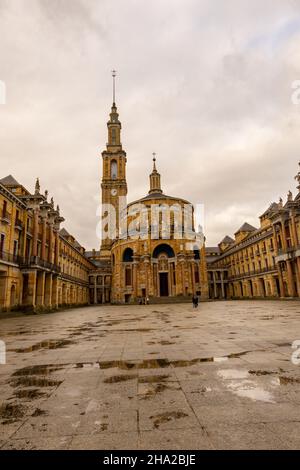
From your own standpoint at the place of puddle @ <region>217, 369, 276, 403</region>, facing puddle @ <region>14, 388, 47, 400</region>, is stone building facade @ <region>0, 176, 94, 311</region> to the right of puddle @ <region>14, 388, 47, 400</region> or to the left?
right

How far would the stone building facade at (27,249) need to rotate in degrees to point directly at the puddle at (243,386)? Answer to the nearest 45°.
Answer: approximately 45° to its right

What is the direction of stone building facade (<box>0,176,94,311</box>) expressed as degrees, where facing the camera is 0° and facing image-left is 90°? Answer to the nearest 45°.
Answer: approximately 315°

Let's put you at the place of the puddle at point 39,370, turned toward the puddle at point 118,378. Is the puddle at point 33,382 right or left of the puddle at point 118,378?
right

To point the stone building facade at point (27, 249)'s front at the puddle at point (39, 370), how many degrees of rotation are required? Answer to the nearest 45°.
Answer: approximately 45° to its right

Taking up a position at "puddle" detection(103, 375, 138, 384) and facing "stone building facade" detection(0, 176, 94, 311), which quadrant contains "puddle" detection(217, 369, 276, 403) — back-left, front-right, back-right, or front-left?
back-right

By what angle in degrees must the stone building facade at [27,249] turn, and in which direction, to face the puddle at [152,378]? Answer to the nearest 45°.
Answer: approximately 45° to its right

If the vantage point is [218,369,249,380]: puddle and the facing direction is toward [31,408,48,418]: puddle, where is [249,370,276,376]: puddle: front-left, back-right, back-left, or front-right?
back-left

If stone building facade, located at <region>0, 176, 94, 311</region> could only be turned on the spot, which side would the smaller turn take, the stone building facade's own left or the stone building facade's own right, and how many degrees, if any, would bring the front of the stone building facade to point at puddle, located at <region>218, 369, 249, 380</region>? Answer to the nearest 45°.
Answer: approximately 45° to the stone building facade's own right
